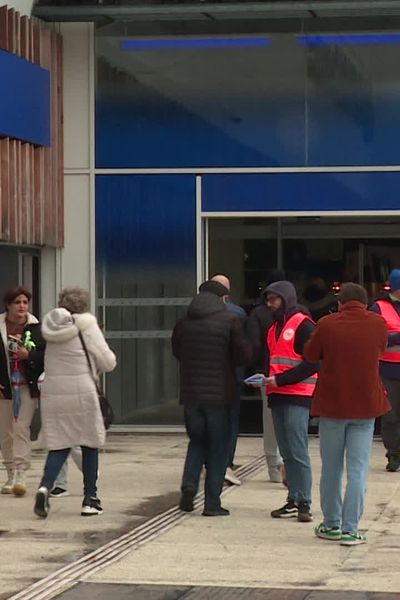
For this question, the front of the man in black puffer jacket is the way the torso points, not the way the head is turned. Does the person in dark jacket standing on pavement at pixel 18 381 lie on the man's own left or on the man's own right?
on the man's own left

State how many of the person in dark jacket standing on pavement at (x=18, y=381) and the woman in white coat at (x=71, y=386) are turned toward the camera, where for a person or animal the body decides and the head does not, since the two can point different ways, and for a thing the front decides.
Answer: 1

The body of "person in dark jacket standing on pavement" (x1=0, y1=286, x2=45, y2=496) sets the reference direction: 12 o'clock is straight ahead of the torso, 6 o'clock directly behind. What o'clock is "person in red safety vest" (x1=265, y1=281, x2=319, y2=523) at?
The person in red safety vest is roughly at 10 o'clock from the person in dark jacket standing on pavement.

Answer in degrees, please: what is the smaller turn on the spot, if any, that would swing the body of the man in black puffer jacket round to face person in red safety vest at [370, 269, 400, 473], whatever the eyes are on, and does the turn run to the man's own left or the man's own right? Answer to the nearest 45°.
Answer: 0° — they already face them

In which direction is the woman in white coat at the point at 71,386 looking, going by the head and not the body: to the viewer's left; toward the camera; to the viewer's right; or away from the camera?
away from the camera

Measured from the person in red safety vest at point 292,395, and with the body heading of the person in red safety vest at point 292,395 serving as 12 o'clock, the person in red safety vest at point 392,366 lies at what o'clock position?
the person in red safety vest at point 392,366 is roughly at 5 o'clock from the person in red safety vest at point 292,395.

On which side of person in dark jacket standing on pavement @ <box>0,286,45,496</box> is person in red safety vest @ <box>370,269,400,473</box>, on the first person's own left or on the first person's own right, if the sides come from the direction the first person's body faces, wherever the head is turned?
on the first person's own left

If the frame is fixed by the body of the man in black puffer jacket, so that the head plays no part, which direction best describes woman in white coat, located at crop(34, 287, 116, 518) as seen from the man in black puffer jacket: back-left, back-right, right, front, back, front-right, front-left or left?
back-left

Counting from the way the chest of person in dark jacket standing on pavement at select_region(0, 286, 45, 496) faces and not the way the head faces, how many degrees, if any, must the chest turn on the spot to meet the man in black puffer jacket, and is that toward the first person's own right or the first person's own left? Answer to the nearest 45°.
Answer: approximately 45° to the first person's own left

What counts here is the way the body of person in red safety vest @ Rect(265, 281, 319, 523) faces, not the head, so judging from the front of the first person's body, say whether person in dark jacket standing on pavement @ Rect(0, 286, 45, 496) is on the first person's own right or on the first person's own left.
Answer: on the first person's own right

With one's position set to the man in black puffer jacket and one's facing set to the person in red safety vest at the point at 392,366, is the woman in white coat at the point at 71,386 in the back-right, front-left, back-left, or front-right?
back-left

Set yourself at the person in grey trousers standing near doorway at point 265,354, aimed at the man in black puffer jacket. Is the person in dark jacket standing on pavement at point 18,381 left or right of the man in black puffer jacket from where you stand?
right

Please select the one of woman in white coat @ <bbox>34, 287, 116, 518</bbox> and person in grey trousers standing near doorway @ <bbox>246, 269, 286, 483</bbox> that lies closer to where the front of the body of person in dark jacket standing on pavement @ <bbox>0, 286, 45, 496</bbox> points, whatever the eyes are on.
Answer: the woman in white coat
